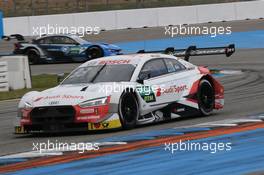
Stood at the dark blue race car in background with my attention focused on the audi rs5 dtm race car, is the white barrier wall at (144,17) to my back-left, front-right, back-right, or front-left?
back-left

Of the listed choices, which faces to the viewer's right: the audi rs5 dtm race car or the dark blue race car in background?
the dark blue race car in background

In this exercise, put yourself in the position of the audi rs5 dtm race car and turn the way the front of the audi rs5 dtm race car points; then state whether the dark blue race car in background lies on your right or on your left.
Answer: on your right

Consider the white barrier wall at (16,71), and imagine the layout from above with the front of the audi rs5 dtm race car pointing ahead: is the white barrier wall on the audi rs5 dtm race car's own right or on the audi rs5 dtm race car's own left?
on the audi rs5 dtm race car's own right

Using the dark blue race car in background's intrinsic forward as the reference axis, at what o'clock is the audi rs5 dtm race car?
The audi rs5 dtm race car is roughly at 3 o'clock from the dark blue race car in background.

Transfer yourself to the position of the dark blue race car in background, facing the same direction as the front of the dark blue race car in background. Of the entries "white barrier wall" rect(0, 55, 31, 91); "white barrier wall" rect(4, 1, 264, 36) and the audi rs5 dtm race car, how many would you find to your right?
2

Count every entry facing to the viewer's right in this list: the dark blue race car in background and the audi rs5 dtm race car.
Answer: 1

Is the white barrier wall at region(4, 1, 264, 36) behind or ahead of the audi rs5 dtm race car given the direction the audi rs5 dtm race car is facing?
behind

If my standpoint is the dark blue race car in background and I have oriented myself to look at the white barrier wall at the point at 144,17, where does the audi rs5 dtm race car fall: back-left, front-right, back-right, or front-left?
back-right

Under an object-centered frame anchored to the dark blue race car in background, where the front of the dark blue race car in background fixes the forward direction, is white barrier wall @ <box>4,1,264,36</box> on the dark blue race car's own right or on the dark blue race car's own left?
on the dark blue race car's own left

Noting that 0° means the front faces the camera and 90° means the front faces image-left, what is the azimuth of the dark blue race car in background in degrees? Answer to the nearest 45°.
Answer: approximately 270°

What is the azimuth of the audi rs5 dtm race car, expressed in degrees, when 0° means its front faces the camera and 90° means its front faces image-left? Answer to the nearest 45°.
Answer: approximately 45°
